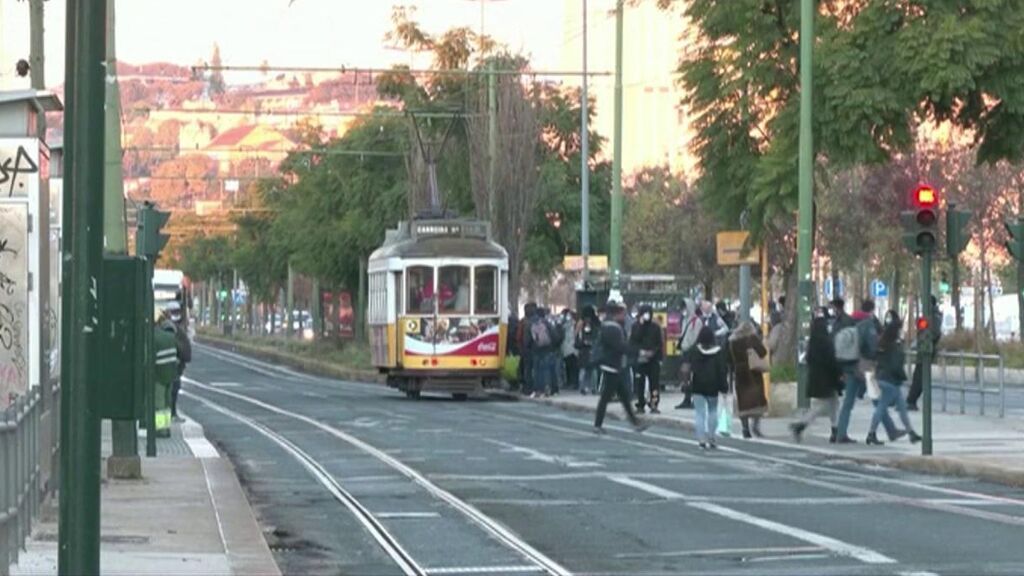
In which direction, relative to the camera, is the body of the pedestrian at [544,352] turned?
away from the camera

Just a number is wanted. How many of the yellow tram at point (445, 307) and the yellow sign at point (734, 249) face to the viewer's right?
0

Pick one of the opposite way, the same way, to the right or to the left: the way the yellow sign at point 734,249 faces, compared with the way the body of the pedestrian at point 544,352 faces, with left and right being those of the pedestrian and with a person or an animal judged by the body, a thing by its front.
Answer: the opposite way

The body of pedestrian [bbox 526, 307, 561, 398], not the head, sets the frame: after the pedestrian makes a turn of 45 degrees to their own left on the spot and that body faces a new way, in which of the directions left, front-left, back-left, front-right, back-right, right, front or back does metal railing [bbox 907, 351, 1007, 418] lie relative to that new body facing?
back

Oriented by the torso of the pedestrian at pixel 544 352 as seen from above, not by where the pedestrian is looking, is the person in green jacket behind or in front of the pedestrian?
behind

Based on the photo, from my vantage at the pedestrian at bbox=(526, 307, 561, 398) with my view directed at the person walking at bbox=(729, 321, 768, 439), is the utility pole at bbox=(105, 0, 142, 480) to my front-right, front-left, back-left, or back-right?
front-right

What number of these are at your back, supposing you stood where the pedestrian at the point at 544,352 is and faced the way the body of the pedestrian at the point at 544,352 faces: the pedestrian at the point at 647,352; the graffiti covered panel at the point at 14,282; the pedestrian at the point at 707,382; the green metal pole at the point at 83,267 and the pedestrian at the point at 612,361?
5

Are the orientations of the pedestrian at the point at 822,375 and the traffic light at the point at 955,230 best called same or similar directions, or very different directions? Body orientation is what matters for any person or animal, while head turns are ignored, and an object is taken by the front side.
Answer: same or similar directions

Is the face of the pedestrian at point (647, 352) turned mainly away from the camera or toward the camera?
toward the camera
